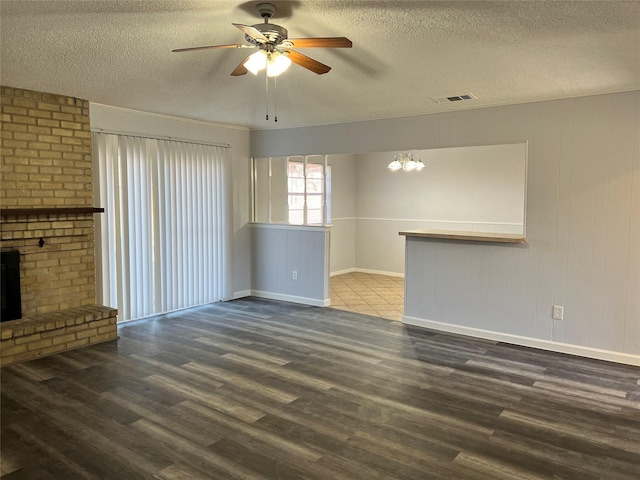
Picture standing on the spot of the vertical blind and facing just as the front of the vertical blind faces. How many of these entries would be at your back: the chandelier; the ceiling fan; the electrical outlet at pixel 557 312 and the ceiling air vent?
0

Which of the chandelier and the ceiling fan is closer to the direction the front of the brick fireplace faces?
the ceiling fan

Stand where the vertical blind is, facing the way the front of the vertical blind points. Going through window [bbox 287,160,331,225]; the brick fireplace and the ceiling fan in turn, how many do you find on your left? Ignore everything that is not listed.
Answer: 1

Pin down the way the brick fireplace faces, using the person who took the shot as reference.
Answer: facing the viewer and to the right of the viewer

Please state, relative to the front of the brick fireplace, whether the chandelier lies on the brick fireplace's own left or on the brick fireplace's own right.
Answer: on the brick fireplace's own left

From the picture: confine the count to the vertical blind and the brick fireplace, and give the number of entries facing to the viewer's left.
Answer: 0

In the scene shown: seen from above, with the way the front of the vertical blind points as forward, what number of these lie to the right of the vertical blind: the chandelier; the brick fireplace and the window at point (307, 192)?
1

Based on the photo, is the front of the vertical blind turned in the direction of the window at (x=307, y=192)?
no

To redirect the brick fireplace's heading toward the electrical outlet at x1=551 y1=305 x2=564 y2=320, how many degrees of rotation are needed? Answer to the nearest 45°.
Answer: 0° — it already faces it

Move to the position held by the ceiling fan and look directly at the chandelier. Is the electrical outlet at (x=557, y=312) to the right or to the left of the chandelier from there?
right

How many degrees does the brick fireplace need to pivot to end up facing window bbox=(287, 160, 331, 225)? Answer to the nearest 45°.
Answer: approximately 90° to its left

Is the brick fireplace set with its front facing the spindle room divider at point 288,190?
no

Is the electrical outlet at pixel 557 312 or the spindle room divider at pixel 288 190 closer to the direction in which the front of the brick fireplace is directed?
the electrical outlet

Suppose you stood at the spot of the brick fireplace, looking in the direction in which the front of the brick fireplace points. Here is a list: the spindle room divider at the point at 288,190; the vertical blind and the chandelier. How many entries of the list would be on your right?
0

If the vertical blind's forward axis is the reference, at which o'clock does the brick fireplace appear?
The brick fireplace is roughly at 3 o'clock from the vertical blind.

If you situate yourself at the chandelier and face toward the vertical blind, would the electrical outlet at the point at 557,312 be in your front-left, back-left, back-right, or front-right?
front-left

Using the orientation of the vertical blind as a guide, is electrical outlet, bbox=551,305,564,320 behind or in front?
in front

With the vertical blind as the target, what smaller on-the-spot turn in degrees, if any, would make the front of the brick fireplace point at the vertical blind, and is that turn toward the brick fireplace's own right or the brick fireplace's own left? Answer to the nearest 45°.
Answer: approximately 90° to the brick fireplace's own left

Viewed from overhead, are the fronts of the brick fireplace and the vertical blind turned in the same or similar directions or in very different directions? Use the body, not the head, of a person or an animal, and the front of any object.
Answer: same or similar directions
